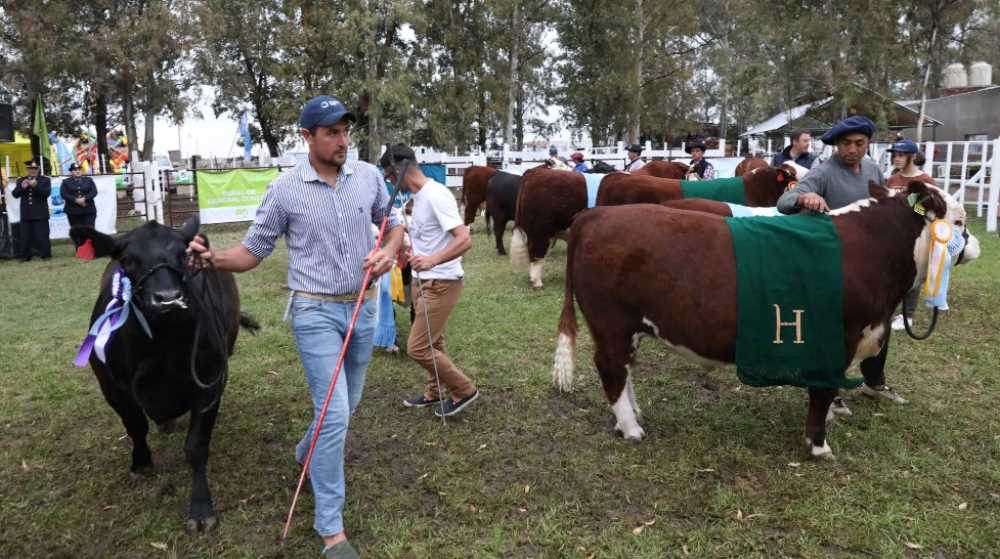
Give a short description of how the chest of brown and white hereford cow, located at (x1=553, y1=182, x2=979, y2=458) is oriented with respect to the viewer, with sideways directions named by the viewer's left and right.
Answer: facing to the right of the viewer

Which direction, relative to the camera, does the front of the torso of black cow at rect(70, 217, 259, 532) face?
toward the camera

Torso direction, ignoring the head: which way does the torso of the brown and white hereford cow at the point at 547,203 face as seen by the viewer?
to the viewer's right

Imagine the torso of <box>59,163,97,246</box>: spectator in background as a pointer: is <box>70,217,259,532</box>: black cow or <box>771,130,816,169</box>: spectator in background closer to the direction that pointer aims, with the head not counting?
the black cow

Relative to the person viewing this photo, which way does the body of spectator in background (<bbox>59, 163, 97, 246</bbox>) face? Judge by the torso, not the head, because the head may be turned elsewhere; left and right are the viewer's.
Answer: facing the viewer

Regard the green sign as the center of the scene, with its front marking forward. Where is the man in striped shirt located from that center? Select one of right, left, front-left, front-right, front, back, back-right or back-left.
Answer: front

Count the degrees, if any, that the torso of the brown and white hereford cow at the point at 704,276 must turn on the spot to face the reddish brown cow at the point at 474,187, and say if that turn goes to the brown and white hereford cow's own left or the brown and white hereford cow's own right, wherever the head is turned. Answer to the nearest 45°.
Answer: approximately 135° to the brown and white hereford cow's own left

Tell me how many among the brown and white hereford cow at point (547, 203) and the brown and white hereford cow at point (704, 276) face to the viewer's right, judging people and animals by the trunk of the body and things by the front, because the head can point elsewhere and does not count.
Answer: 2

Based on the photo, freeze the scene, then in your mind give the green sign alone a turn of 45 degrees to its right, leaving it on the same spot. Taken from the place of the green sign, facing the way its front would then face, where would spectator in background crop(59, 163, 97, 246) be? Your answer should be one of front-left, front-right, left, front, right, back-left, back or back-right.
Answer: front

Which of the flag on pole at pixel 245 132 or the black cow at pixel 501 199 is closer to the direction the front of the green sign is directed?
the black cow

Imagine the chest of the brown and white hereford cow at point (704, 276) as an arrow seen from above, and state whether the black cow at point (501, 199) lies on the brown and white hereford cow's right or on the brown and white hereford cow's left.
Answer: on the brown and white hereford cow's left

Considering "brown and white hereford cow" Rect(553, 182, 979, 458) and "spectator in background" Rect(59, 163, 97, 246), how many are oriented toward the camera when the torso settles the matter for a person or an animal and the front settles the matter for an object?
1

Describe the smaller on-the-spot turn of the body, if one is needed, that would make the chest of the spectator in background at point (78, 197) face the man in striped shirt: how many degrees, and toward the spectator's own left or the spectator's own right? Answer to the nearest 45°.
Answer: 0° — they already face them
